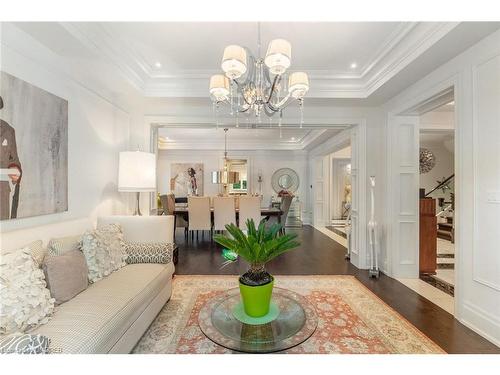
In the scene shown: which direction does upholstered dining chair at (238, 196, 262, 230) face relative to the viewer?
away from the camera

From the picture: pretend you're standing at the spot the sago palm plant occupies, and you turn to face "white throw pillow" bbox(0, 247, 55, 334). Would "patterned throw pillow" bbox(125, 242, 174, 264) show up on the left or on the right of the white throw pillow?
right

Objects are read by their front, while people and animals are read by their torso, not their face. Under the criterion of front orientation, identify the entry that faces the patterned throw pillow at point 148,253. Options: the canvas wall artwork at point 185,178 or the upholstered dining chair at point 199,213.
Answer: the canvas wall artwork

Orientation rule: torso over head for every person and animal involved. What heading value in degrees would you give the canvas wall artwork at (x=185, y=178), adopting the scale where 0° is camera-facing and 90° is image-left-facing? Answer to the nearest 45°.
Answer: approximately 0°

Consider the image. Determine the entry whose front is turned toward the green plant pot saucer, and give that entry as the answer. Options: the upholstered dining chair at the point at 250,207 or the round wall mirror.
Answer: the round wall mirror

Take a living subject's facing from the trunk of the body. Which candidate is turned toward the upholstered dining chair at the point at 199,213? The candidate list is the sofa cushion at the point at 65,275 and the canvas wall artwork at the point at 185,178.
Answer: the canvas wall artwork

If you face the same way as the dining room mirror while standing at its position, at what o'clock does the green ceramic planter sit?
The green ceramic planter is roughly at 12 o'clock from the dining room mirror.

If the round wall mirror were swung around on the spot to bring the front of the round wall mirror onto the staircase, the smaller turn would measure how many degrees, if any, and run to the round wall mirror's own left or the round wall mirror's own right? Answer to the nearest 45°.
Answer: approximately 45° to the round wall mirror's own left

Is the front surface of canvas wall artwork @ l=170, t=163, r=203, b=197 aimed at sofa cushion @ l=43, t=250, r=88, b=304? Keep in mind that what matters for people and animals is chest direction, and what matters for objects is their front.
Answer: yes

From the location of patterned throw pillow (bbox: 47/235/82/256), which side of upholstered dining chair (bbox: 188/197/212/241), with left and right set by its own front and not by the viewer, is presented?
back

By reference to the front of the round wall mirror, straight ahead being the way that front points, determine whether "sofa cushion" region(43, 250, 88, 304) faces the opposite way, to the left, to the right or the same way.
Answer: to the left

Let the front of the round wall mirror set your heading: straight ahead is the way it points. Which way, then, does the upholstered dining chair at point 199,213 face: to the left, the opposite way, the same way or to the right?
the opposite way

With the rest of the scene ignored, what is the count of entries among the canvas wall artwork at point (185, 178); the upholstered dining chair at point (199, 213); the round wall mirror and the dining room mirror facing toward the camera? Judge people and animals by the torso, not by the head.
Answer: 3

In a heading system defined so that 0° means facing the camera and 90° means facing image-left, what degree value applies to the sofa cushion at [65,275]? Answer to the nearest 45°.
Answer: approximately 315°

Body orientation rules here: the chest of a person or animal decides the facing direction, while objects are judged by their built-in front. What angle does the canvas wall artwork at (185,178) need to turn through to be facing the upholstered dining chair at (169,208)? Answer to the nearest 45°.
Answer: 0° — it already faces it
